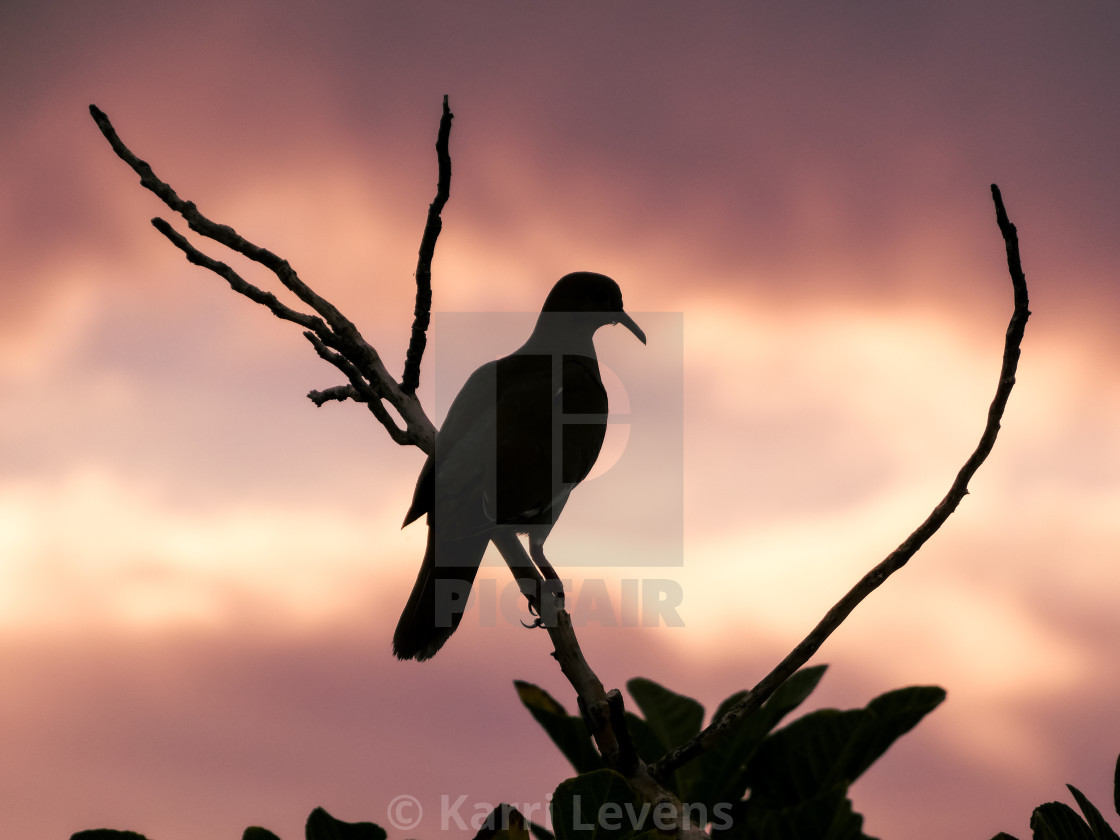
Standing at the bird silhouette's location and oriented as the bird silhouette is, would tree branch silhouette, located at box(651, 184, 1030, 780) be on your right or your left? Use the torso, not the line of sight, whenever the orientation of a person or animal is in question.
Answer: on your right

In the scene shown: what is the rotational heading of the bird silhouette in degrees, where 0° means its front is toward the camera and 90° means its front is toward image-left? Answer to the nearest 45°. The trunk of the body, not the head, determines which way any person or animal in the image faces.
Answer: approximately 270°

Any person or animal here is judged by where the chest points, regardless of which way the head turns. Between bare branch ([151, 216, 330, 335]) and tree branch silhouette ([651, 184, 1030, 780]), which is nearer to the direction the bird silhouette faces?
the tree branch silhouette

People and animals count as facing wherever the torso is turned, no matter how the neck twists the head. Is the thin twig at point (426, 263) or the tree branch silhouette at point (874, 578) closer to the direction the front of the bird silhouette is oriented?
the tree branch silhouette
